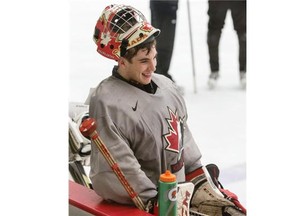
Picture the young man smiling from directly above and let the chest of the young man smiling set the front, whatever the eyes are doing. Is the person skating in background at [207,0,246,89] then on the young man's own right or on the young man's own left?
on the young man's own left
